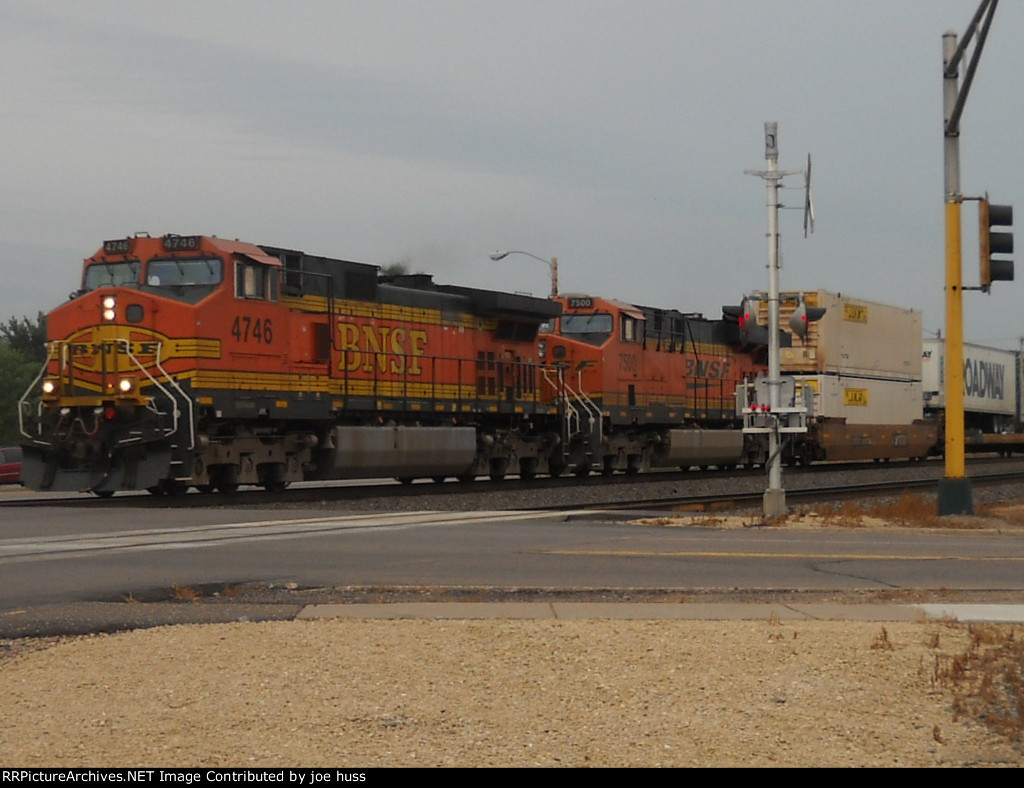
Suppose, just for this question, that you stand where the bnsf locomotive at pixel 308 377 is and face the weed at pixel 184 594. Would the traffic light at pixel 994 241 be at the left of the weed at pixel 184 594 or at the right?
left

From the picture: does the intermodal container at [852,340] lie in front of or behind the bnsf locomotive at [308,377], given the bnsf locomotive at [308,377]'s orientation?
behind

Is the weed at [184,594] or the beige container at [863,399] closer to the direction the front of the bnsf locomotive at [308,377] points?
the weed

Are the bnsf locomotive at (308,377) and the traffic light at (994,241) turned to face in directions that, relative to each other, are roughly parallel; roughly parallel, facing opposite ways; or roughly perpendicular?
roughly perpendicular

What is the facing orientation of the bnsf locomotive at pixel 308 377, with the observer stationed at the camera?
facing the viewer and to the left of the viewer

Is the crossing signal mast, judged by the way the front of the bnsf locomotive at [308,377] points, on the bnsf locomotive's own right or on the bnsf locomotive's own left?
on the bnsf locomotive's own left

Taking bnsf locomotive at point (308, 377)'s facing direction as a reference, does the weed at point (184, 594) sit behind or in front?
in front

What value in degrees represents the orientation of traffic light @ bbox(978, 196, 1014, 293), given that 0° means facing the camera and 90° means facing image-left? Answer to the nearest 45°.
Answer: approximately 270°

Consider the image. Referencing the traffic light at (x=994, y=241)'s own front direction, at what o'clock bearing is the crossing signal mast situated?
The crossing signal mast is roughly at 6 o'clock from the traffic light.

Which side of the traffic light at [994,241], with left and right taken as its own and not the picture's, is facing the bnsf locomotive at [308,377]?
back
